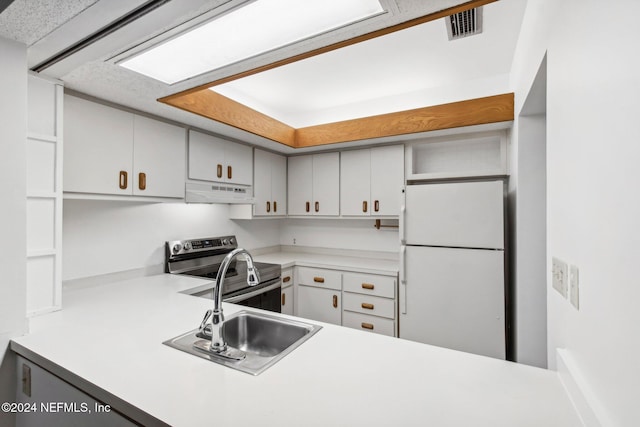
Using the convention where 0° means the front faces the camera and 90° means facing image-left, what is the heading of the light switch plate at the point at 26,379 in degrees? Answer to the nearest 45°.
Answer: approximately 45°

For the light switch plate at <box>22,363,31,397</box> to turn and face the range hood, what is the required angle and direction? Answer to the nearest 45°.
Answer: approximately 180°

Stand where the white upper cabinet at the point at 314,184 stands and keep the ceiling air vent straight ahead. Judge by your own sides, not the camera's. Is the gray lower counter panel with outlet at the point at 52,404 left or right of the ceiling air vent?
right

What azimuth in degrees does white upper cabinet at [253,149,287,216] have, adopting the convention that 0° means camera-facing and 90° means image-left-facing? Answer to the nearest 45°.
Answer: approximately 315°

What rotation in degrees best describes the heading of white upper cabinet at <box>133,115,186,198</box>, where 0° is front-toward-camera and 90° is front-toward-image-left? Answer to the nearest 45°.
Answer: approximately 315°

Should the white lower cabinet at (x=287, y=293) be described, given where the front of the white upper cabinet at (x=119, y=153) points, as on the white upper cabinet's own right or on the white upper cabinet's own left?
on the white upper cabinet's own left

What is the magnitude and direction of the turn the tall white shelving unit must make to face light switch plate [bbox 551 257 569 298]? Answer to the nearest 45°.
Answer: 0° — it already faces it

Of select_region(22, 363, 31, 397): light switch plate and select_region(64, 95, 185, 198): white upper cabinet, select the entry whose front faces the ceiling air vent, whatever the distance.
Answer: the white upper cabinet
